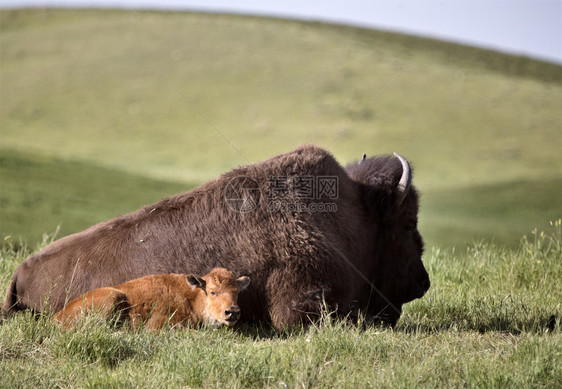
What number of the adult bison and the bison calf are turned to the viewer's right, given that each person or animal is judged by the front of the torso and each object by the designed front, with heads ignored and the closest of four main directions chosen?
2

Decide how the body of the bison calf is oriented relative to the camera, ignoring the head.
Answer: to the viewer's right

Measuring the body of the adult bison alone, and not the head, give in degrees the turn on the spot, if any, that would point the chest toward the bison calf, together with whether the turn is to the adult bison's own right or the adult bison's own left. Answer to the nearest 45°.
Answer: approximately 135° to the adult bison's own right

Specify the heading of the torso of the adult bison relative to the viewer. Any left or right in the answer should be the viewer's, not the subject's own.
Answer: facing to the right of the viewer
